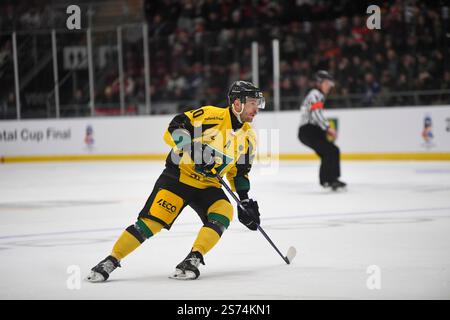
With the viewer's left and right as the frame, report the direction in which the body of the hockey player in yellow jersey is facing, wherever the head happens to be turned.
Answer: facing the viewer and to the right of the viewer

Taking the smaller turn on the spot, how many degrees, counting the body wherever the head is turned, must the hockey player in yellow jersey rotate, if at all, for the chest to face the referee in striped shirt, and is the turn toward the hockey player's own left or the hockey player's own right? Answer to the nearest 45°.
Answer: approximately 135° to the hockey player's own left

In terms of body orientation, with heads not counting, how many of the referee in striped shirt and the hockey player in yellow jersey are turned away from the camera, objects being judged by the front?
0

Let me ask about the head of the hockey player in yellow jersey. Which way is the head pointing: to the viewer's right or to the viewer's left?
to the viewer's right
